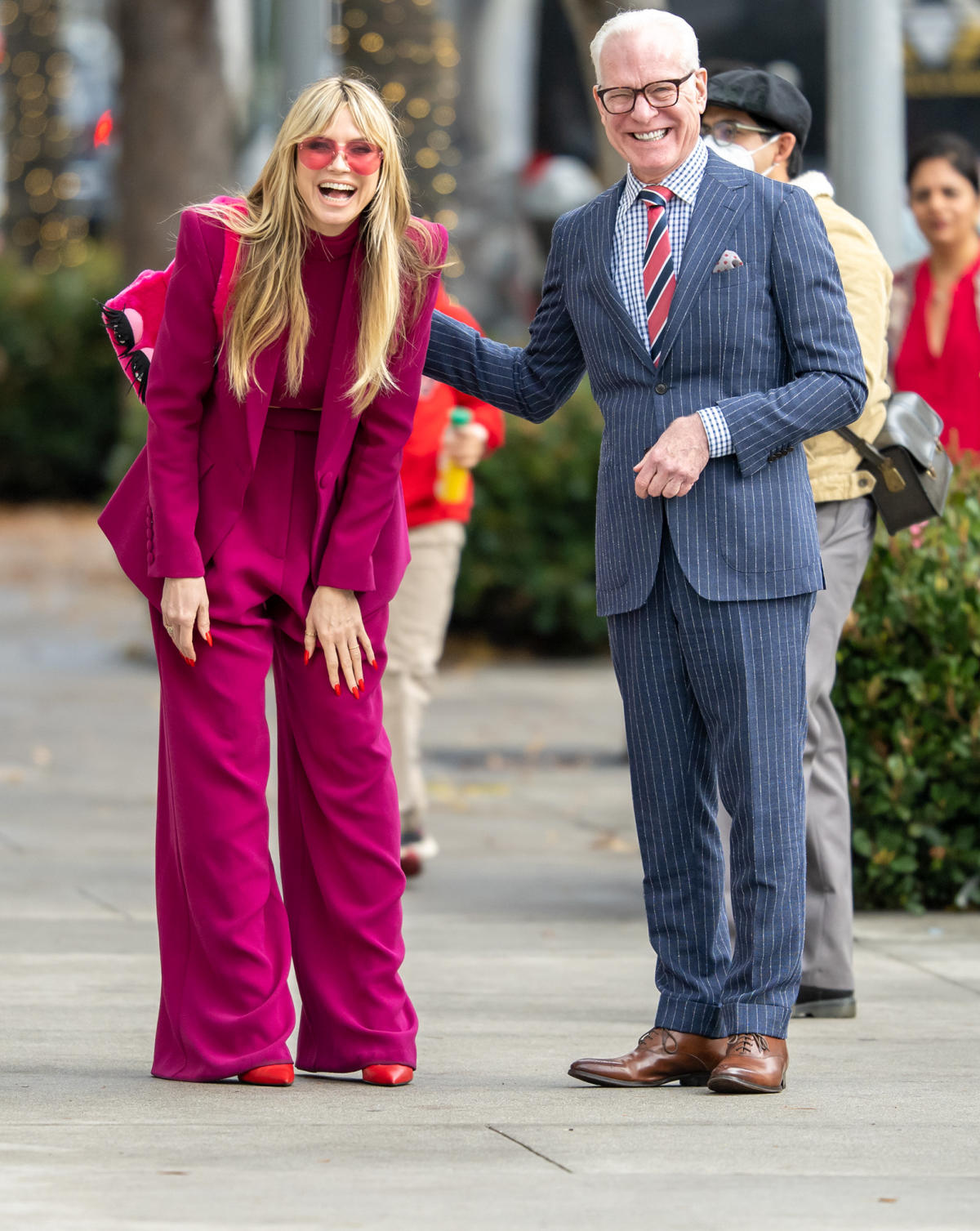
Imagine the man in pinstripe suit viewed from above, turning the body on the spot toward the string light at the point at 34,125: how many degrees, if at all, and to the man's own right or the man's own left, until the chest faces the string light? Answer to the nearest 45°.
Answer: approximately 135° to the man's own right

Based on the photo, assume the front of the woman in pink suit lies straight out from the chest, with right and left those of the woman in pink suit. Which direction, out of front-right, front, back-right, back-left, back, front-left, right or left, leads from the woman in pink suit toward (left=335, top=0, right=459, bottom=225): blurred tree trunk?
back

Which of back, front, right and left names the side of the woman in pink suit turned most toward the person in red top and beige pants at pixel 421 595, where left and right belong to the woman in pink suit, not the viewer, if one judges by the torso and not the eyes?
back

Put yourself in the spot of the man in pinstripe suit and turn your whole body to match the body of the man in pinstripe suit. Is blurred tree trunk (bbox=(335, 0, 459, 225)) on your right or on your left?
on your right

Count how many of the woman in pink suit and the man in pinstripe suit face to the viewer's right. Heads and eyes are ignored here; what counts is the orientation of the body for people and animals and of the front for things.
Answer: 0

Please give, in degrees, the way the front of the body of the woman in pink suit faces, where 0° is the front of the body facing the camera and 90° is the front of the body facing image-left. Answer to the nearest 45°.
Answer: approximately 0°

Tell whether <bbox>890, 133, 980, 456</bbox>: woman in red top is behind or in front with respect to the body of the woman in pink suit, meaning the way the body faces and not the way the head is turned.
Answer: behind

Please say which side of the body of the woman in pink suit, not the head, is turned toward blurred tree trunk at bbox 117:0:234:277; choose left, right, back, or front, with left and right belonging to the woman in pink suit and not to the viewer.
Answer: back
